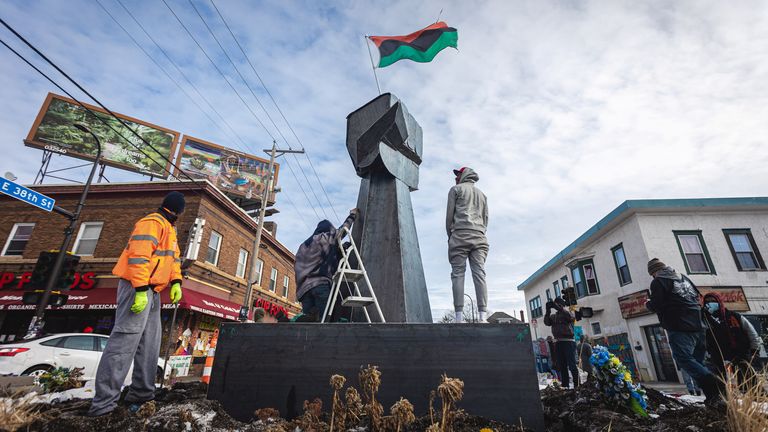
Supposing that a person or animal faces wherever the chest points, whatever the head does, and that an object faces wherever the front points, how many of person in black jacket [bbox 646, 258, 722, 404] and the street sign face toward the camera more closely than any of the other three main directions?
1

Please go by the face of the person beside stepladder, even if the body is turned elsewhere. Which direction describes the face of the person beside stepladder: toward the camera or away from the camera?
away from the camera

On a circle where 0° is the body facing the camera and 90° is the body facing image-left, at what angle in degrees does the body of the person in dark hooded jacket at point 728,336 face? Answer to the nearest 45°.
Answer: approximately 45°

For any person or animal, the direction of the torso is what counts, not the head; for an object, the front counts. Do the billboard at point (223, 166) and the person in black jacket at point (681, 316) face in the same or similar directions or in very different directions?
very different directions

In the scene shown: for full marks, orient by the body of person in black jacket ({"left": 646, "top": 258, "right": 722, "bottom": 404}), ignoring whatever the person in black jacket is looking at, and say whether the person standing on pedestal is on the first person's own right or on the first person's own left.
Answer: on the first person's own left

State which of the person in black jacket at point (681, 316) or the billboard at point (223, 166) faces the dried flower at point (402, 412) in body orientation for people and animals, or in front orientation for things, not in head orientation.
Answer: the billboard

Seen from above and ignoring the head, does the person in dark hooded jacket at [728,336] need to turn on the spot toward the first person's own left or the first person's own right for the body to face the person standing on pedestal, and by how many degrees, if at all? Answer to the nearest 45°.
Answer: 0° — they already face them

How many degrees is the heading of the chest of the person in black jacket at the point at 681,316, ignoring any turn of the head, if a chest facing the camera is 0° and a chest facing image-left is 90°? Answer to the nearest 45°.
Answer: approximately 135°
